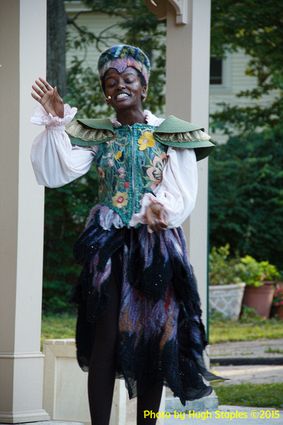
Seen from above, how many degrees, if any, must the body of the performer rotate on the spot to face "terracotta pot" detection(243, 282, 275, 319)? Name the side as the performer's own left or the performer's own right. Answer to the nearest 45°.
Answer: approximately 180°

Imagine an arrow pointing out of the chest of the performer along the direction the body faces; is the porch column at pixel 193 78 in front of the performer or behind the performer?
behind

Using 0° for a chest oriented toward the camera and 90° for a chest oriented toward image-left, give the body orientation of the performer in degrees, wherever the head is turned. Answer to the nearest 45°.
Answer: approximately 0°

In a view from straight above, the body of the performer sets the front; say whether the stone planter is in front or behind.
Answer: behind

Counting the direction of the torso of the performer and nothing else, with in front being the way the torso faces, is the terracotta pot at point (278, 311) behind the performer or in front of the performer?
behind

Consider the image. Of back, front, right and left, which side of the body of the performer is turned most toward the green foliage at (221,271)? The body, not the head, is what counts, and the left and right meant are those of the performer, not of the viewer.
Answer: back
